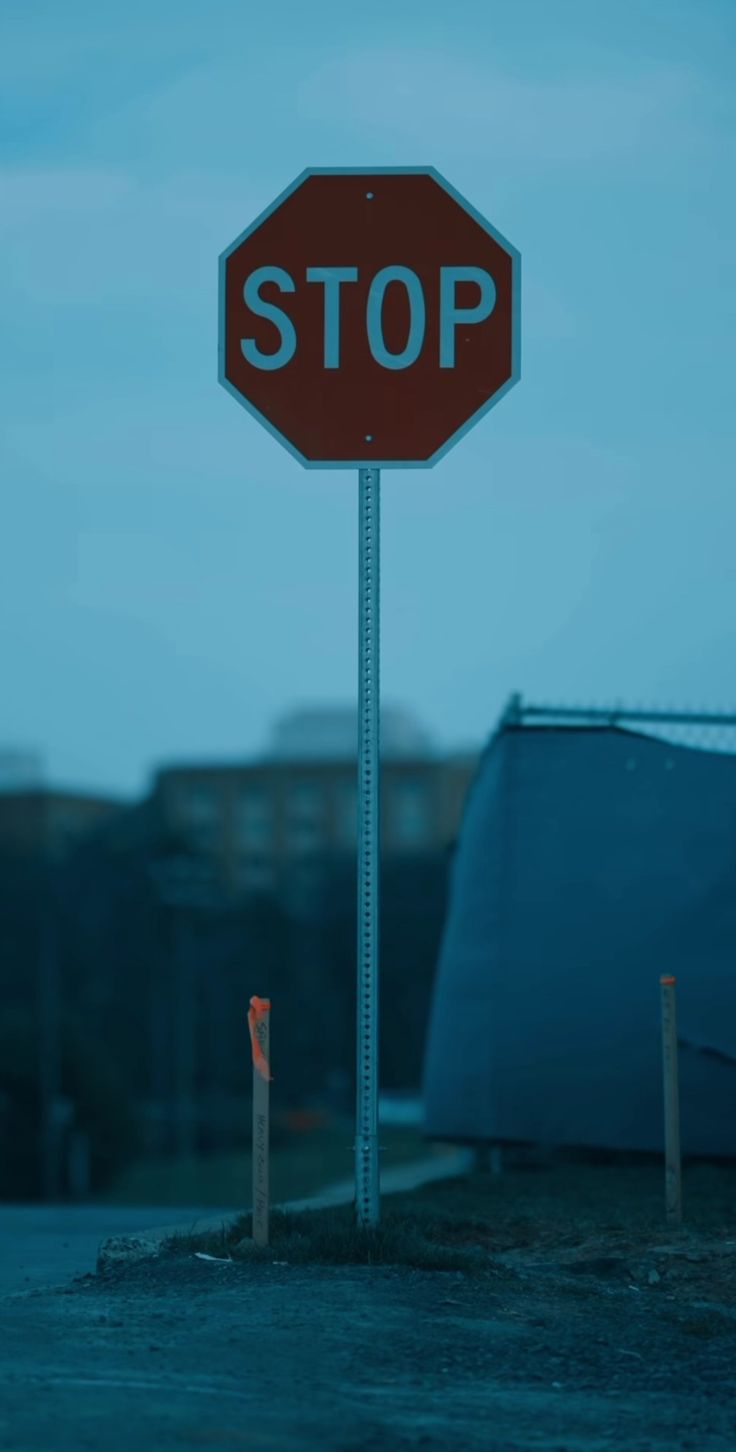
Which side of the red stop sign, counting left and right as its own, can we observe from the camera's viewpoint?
front
